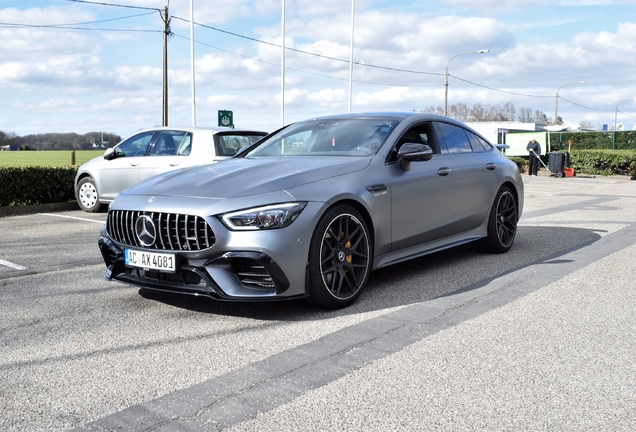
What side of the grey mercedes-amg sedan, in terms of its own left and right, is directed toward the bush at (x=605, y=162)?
back

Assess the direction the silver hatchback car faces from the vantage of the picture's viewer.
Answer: facing away from the viewer and to the left of the viewer

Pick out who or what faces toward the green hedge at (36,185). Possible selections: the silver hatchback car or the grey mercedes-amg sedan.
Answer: the silver hatchback car

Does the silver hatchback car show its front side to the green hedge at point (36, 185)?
yes

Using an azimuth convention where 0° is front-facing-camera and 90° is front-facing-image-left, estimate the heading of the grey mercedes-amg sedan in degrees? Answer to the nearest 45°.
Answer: approximately 45°

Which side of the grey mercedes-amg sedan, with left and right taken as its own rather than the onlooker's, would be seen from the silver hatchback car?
right

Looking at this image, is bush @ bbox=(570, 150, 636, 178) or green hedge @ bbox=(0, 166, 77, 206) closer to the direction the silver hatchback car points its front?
the green hedge

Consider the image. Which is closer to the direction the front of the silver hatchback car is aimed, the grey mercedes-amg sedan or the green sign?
the green sign

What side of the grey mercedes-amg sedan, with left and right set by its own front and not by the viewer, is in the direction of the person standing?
back

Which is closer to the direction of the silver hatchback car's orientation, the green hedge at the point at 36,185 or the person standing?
the green hedge
